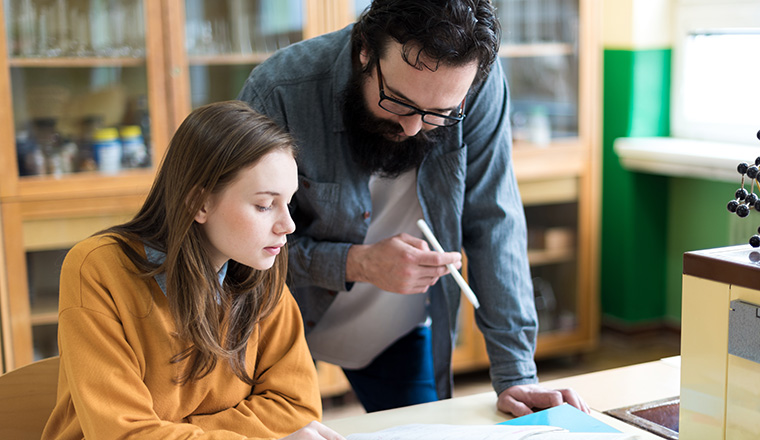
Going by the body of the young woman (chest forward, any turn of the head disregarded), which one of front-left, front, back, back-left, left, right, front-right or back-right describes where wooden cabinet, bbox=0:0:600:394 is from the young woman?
back-left

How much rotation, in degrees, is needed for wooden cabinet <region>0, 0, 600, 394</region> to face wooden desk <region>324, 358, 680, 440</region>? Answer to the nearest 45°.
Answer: approximately 45° to its left

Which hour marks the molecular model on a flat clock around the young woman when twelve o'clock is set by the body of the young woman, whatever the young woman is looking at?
The molecular model is roughly at 11 o'clock from the young woman.

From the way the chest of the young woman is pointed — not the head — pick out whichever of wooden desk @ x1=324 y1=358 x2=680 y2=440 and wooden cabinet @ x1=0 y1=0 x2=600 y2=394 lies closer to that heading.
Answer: the wooden desk

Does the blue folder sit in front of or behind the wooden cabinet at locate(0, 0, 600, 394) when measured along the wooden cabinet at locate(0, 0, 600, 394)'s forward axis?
in front

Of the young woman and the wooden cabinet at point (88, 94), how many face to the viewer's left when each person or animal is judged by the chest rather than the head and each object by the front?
0

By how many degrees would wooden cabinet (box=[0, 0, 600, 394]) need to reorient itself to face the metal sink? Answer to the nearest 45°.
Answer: approximately 45° to its left

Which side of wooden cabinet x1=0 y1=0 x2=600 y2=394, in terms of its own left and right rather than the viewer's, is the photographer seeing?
front

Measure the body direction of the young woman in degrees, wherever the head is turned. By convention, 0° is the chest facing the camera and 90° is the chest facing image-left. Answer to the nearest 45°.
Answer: approximately 315°

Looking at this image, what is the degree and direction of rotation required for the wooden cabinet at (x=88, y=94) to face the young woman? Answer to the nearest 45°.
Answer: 0° — it already faces them

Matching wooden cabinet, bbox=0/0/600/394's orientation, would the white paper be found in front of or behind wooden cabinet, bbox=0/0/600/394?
in front
